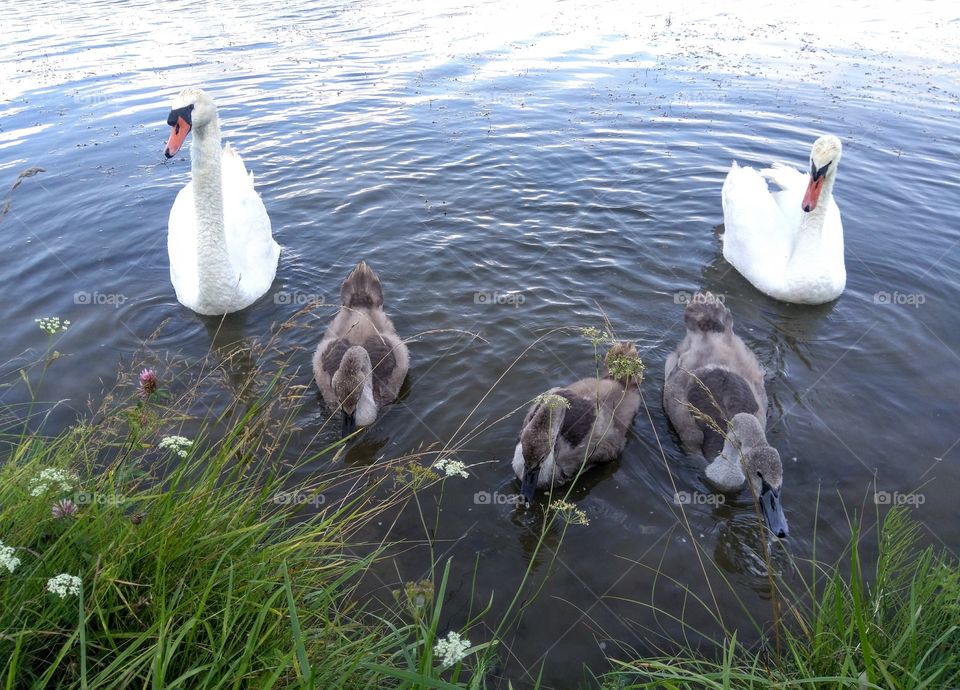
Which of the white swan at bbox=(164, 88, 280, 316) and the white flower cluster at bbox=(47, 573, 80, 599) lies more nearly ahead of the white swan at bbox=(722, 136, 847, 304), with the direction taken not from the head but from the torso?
the white flower cluster

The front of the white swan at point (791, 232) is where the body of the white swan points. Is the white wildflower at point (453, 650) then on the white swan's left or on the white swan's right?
on the white swan's right

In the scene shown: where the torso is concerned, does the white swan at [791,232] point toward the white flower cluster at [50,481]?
no

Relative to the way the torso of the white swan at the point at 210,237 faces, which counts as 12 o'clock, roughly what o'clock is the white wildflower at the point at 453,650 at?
The white wildflower is roughly at 12 o'clock from the white swan.

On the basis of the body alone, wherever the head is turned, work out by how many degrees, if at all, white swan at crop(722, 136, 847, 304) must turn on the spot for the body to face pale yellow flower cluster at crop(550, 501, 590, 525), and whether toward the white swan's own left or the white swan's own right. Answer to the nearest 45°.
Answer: approximately 45° to the white swan's own right

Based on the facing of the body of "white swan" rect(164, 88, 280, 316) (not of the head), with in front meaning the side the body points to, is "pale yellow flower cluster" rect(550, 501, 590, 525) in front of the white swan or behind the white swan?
in front

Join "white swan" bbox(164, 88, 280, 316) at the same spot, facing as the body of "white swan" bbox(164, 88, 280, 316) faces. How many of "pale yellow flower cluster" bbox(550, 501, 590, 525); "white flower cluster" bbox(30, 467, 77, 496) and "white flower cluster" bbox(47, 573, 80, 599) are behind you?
0

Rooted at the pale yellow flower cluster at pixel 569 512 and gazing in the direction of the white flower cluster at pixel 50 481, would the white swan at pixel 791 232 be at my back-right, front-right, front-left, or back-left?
back-right

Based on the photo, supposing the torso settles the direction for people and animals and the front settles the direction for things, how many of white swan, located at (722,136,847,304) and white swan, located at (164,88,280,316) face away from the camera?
0

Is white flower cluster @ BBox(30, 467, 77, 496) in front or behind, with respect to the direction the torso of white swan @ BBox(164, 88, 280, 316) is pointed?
in front

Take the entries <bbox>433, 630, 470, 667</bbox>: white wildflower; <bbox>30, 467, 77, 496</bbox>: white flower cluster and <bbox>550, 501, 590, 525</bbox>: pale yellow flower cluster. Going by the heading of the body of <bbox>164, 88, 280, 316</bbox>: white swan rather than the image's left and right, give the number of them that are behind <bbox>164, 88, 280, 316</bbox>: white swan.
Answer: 0

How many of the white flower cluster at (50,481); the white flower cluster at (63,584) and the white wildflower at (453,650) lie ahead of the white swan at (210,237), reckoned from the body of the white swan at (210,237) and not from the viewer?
3

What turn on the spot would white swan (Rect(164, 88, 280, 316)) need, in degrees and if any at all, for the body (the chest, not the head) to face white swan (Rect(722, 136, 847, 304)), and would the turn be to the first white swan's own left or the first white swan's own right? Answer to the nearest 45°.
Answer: approximately 90° to the first white swan's own left

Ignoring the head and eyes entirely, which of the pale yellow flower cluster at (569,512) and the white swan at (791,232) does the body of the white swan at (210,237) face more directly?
the pale yellow flower cluster

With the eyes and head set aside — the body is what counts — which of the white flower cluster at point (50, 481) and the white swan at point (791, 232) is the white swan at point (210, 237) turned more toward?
the white flower cluster

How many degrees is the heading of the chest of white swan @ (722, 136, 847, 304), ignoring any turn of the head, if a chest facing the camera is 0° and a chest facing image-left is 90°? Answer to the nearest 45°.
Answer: approximately 315°

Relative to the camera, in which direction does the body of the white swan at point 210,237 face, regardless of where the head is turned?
toward the camera
